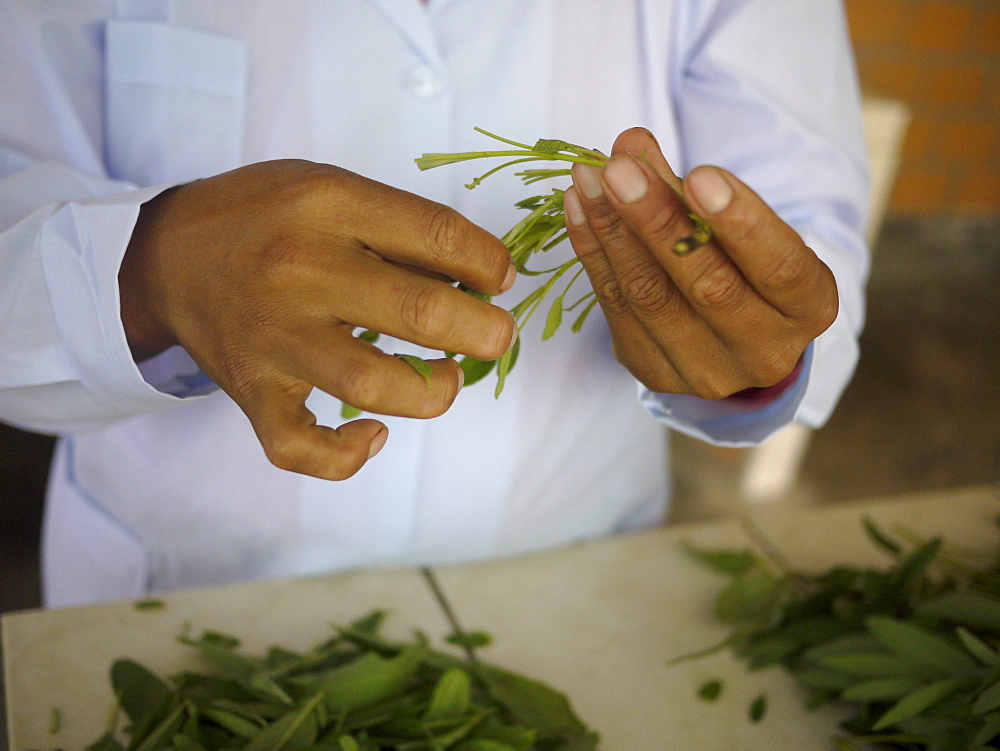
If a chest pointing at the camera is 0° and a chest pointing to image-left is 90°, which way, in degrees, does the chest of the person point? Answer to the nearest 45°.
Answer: approximately 0°
